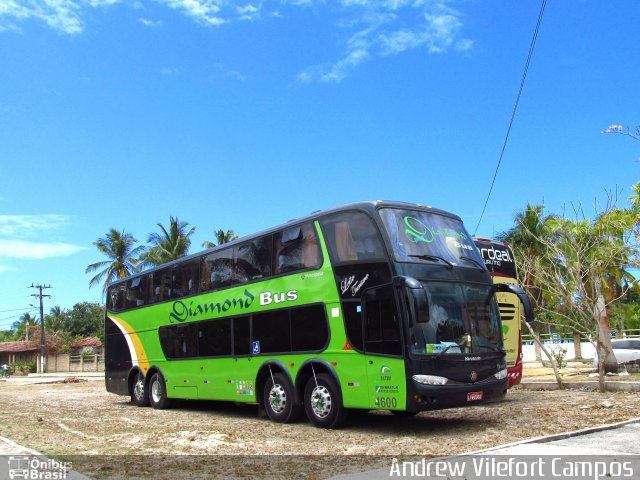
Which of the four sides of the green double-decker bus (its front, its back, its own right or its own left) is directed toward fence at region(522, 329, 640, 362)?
left

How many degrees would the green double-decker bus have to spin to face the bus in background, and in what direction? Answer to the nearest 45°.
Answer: approximately 90° to its left

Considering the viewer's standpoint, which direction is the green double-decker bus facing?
facing the viewer and to the right of the viewer

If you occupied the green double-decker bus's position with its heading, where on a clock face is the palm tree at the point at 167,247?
The palm tree is roughly at 7 o'clock from the green double-decker bus.
